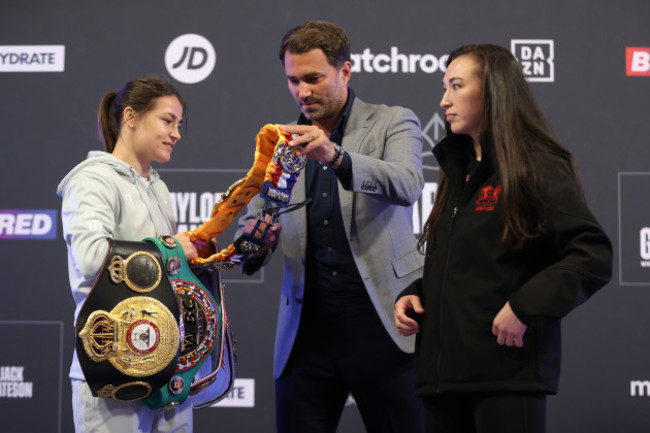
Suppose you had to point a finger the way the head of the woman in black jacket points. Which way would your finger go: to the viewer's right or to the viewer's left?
to the viewer's left

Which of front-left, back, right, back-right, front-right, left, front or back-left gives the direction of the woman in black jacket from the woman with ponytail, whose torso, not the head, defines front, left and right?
front

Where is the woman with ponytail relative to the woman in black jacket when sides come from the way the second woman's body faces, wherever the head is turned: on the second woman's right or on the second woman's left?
on the second woman's right

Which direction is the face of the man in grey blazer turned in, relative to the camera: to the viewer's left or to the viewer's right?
to the viewer's left

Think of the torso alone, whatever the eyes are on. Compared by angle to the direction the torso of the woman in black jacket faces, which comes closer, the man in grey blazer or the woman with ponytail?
the woman with ponytail

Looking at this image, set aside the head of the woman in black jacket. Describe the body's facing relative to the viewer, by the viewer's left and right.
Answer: facing the viewer and to the left of the viewer

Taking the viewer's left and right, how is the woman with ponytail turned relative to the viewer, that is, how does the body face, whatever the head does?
facing the viewer and to the right of the viewer

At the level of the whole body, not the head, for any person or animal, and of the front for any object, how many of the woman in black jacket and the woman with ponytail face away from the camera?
0
